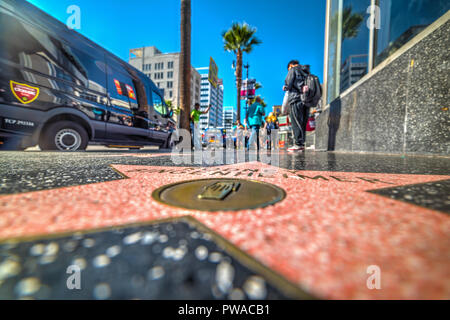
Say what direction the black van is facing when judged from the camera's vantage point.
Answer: facing away from the viewer and to the right of the viewer

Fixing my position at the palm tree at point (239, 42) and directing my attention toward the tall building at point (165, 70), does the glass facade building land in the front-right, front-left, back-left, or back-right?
back-left

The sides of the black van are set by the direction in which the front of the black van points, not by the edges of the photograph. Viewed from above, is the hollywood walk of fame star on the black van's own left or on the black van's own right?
on the black van's own right

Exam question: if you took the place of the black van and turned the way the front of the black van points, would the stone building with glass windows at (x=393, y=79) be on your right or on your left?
on your right
